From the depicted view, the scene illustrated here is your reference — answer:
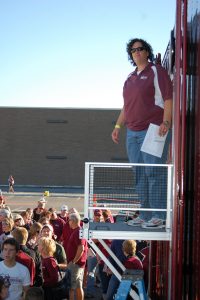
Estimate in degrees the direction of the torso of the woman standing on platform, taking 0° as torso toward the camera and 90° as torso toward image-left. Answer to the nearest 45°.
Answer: approximately 45°

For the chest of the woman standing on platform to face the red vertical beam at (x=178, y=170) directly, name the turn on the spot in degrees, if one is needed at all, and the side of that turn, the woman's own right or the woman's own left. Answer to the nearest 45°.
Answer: approximately 45° to the woman's own left
